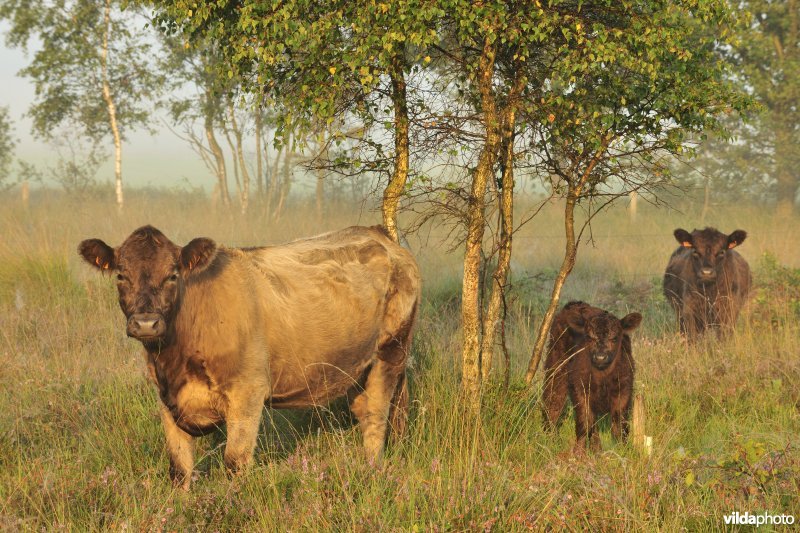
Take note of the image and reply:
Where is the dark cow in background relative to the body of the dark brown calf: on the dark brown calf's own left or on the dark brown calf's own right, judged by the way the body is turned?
on the dark brown calf's own left

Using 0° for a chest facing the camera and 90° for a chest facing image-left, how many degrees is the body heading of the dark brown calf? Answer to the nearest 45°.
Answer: approximately 315°

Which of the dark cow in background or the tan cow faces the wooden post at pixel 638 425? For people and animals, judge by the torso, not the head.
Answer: the dark cow in background

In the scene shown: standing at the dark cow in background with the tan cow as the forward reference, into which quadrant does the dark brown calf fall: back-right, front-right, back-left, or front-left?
front-left

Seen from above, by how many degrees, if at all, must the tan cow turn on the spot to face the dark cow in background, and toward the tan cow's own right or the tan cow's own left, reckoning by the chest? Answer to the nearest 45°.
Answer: approximately 180°

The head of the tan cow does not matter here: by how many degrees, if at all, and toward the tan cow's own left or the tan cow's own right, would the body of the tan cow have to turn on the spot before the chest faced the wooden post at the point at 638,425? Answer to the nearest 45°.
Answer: approximately 135° to the tan cow's own left

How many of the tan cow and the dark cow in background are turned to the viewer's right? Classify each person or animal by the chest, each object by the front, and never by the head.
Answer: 0

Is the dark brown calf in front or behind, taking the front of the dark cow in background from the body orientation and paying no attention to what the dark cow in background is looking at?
in front

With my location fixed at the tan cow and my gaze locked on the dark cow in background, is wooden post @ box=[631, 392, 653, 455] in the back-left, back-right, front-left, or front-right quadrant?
front-right

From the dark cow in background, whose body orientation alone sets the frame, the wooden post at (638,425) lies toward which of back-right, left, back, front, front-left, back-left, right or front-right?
front

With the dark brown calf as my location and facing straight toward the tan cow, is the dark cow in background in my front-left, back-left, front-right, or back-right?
back-right

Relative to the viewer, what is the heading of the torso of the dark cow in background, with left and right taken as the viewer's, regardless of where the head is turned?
facing the viewer
